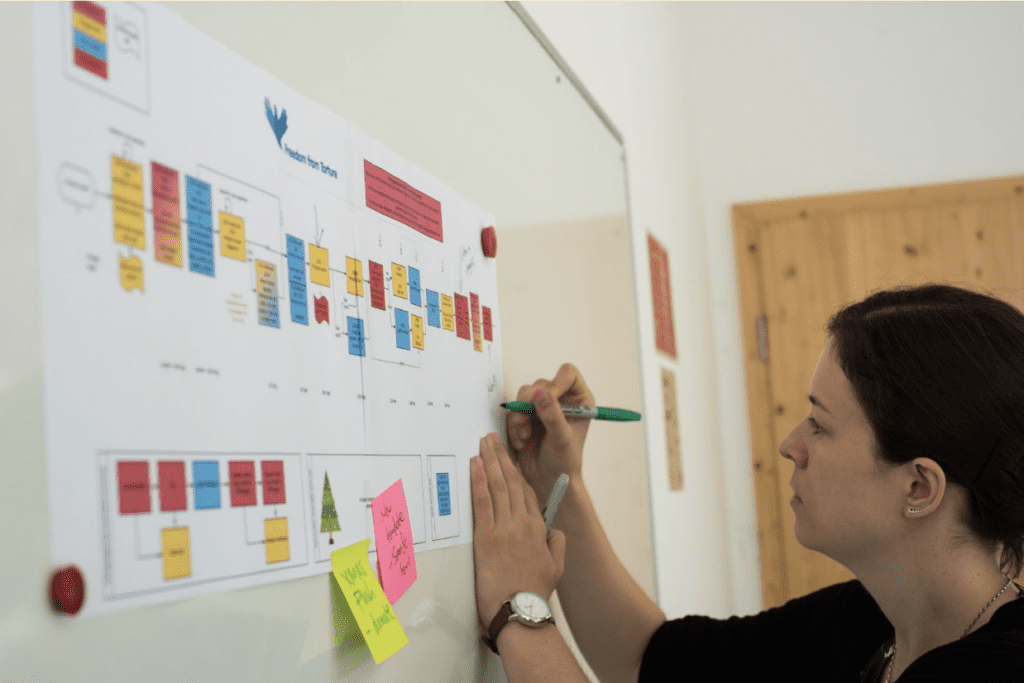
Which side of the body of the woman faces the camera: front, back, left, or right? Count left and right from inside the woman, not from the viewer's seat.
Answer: left

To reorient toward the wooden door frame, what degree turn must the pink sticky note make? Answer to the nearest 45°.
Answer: approximately 90° to its left

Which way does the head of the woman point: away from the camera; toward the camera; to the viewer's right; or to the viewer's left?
to the viewer's left
